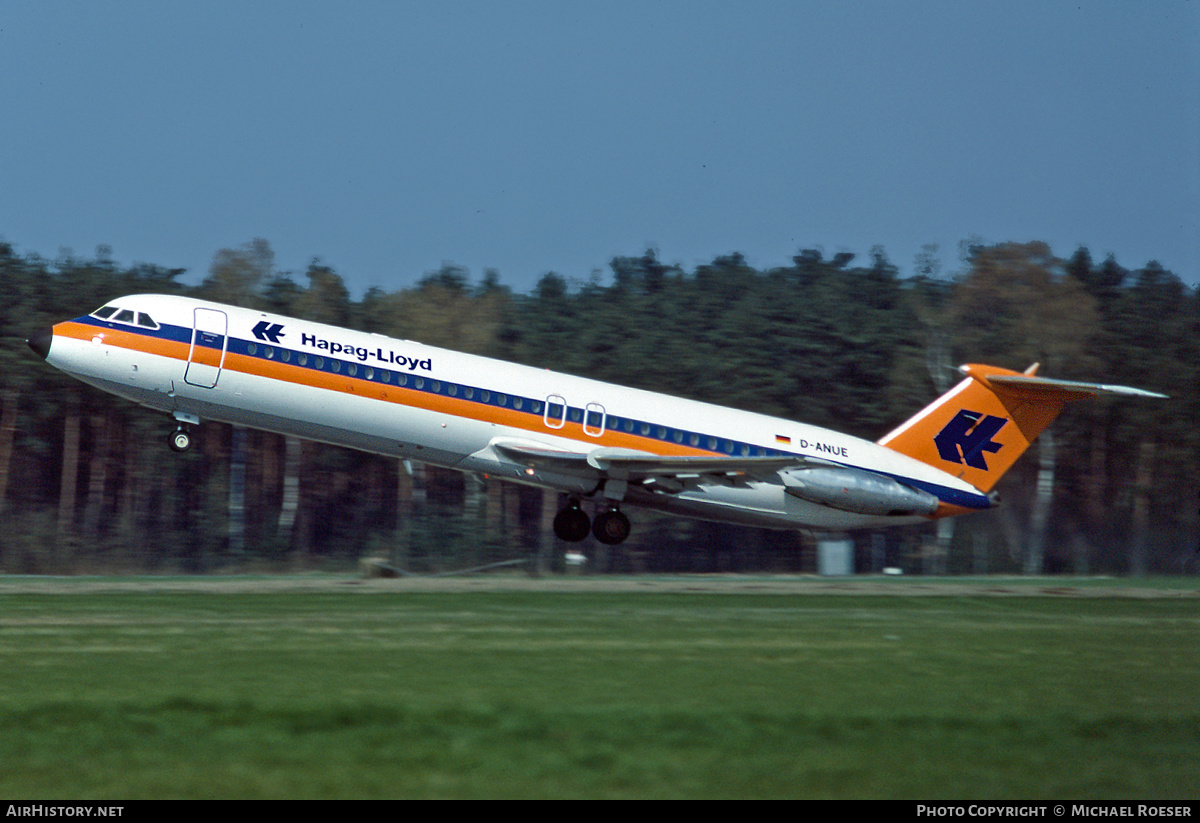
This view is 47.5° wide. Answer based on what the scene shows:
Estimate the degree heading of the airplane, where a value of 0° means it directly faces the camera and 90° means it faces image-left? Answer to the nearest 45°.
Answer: approximately 90°
